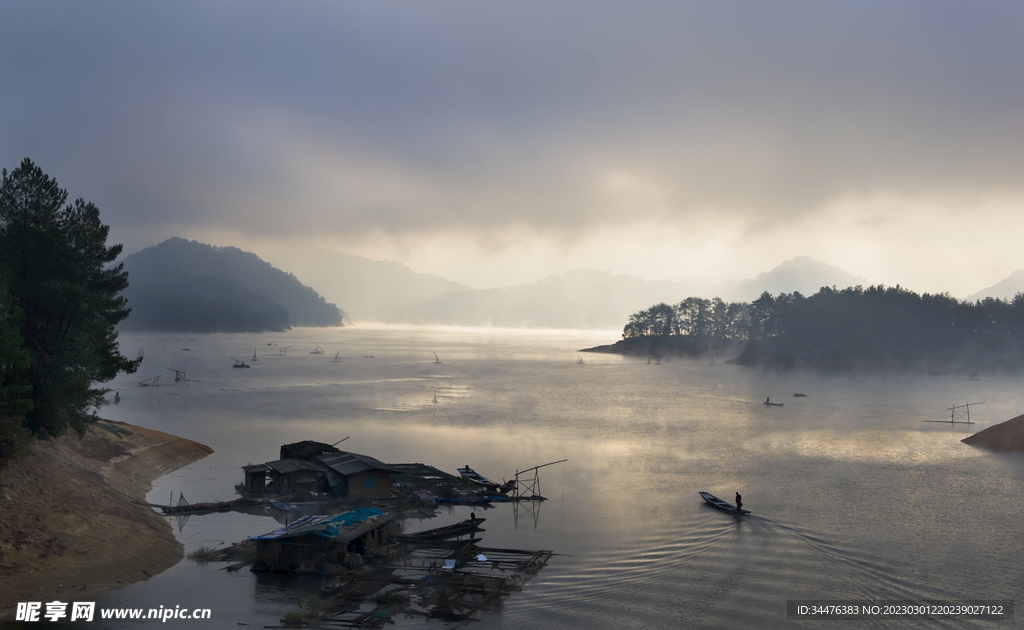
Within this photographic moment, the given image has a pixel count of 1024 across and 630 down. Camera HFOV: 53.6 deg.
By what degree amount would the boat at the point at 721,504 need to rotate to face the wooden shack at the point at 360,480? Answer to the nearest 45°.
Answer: approximately 45° to its left

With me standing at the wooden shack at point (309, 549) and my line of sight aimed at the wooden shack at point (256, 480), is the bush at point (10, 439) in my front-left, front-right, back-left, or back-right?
front-left

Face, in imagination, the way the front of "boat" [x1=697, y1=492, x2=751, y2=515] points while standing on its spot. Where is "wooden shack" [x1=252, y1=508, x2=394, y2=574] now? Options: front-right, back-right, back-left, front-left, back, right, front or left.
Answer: left

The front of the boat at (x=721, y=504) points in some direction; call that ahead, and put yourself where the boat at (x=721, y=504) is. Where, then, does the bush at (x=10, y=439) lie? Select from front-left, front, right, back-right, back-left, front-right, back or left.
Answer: left

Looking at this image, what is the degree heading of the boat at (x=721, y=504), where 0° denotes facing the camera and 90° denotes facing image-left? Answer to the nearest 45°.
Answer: approximately 135°

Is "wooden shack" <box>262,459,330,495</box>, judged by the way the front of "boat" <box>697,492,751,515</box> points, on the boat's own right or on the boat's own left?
on the boat's own left
